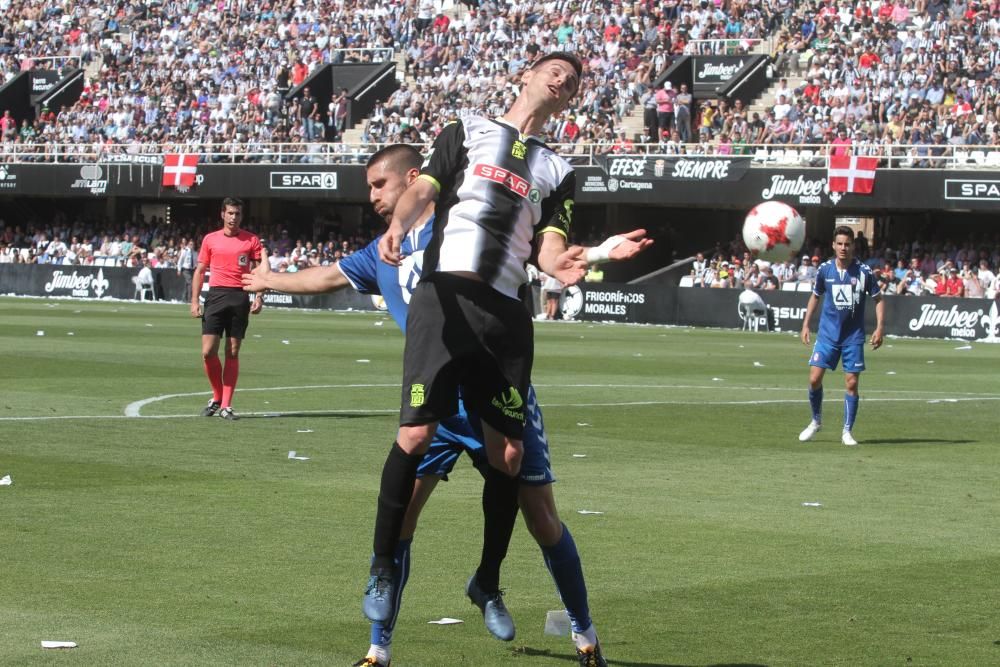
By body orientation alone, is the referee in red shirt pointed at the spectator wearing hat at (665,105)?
no

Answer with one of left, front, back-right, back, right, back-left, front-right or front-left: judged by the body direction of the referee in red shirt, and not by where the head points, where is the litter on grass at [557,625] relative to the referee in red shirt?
front

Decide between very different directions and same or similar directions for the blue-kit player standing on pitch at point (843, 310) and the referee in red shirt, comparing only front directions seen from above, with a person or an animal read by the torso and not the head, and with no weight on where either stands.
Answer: same or similar directions

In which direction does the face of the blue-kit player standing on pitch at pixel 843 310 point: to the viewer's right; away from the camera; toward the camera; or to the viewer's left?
toward the camera

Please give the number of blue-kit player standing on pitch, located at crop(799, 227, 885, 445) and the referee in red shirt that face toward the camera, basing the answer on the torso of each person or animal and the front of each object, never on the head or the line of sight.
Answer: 2

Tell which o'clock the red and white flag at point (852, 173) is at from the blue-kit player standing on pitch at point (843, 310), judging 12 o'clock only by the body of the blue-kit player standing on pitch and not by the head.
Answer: The red and white flag is roughly at 6 o'clock from the blue-kit player standing on pitch.

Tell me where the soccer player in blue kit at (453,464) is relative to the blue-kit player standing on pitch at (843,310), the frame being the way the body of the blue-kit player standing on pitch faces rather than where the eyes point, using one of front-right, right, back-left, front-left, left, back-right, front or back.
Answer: front

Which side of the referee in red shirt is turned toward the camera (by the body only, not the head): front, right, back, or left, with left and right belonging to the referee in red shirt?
front

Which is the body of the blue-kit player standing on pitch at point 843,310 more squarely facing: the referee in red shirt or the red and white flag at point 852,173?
the referee in red shirt

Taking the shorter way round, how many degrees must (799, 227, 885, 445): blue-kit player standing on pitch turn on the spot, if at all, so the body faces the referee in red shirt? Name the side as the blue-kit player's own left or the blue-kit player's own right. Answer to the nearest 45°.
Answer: approximately 90° to the blue-kit player's own right

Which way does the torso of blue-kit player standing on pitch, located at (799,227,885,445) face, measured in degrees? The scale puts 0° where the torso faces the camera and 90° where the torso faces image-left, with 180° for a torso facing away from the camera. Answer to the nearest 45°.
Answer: approximately 0°
